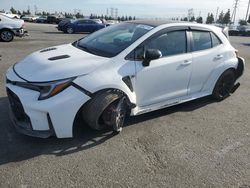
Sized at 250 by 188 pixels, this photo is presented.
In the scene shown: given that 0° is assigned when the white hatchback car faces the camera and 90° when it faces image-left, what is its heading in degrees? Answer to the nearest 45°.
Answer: approximately 45°

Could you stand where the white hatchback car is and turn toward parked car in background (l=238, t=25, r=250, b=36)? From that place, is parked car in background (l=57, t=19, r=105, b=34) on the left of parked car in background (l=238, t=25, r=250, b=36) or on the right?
left

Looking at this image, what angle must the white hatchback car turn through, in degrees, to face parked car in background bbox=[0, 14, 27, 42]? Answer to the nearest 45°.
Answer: approximately 90° to its right

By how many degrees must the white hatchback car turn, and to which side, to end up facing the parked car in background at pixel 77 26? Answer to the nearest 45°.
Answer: approximately 135° to its right

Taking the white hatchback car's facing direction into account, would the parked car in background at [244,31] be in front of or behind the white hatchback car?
behind
